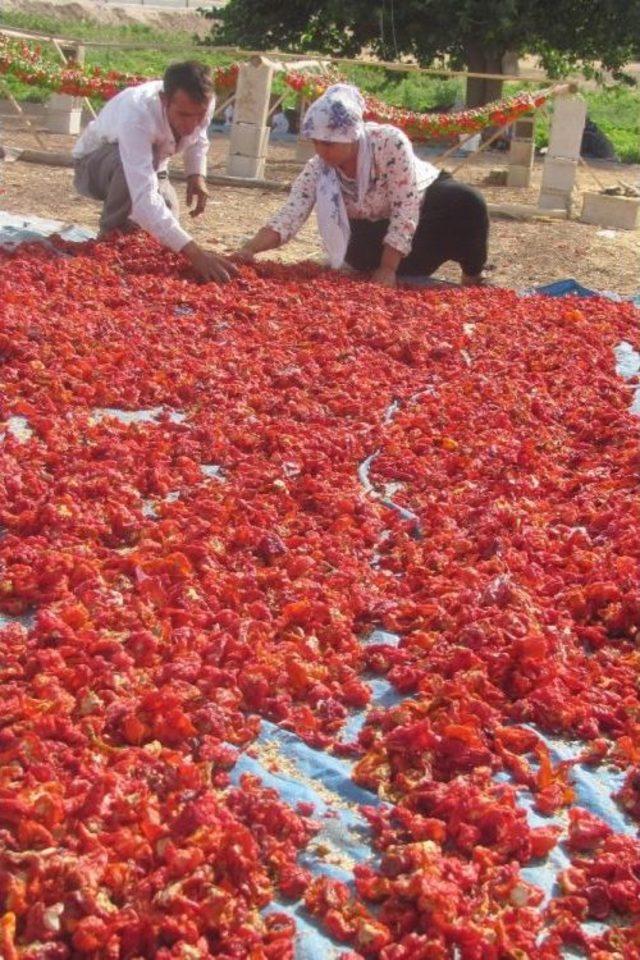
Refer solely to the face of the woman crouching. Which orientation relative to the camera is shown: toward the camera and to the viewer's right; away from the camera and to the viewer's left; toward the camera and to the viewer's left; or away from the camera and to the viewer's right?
toward the camera and to the viewer's left

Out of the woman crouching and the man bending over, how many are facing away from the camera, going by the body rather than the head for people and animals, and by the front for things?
0

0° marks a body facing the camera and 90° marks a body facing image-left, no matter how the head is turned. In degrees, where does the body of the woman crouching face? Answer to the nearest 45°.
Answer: approximately 45°

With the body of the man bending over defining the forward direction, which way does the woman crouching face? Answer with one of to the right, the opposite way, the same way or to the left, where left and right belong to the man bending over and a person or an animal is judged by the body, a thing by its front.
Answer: to the right

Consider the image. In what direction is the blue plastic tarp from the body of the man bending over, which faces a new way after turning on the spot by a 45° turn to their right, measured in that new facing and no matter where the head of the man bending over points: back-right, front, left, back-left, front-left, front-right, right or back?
front

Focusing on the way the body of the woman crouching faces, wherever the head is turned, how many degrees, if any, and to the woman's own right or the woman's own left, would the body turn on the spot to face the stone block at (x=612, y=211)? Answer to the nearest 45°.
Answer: approximately 180°

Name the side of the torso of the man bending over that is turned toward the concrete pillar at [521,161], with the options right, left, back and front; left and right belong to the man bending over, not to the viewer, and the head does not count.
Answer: left

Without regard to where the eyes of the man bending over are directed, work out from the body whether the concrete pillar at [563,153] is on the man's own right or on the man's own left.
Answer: on the man's own left

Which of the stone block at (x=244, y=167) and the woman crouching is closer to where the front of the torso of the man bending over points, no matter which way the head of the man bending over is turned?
the woman crouching

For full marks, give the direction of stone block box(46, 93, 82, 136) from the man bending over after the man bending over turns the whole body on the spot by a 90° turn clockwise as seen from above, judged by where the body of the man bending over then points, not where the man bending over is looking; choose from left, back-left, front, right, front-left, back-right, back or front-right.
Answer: back-right

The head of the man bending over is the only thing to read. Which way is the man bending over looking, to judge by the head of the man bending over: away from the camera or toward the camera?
toward the camera

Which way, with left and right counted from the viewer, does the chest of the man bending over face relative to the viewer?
facing the viewer and to the right of the viewer

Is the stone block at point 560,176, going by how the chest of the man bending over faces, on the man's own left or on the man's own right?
on the man's own left

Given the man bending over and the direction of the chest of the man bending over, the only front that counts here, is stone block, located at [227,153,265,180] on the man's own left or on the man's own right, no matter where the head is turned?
on the man's own left
